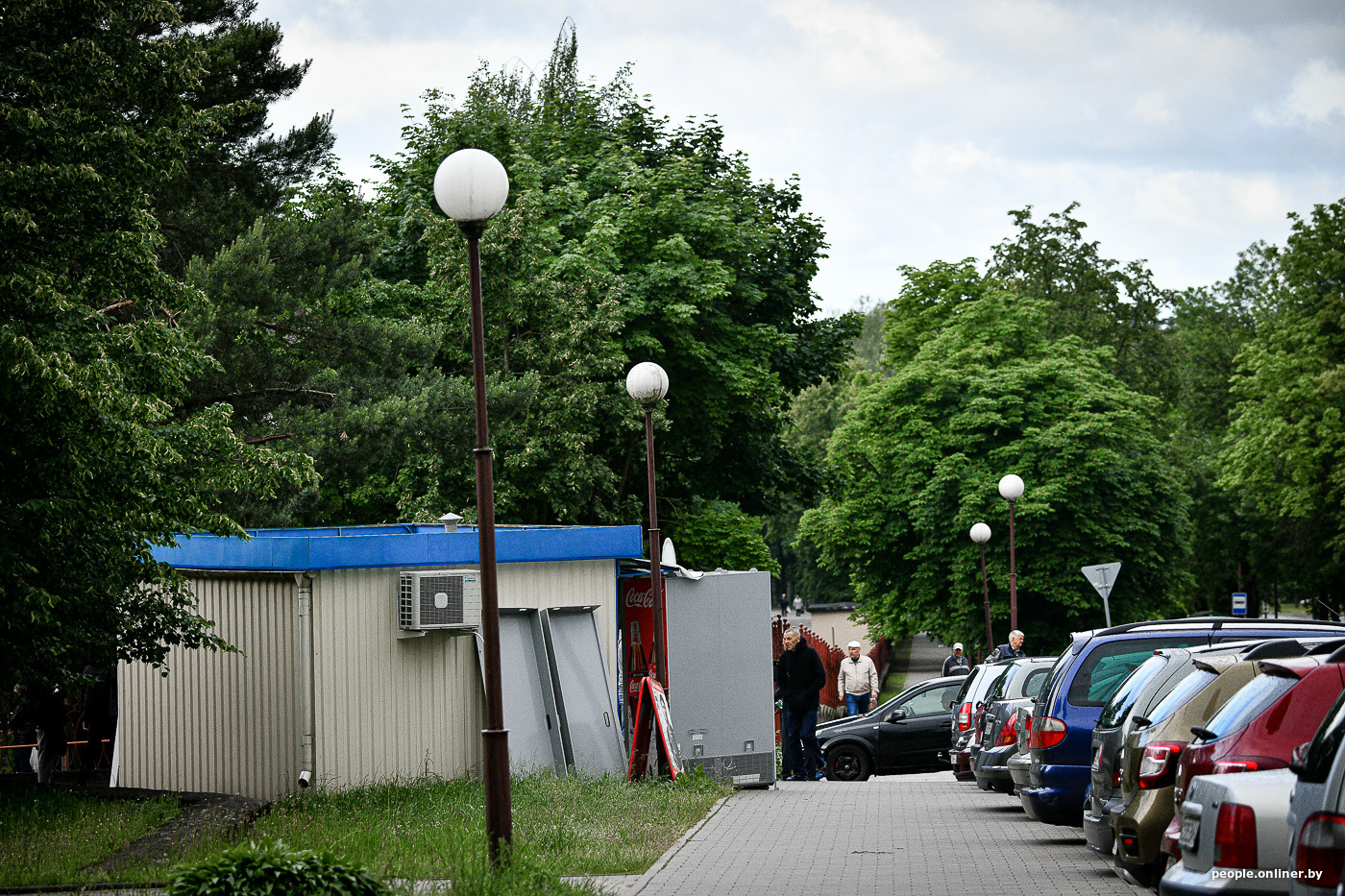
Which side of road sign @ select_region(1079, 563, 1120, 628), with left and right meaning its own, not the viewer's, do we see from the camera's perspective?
back

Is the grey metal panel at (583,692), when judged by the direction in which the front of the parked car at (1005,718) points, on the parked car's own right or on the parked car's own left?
on the parked car's own left

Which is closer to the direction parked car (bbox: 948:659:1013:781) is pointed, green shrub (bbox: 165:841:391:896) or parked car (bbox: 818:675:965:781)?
the parked car

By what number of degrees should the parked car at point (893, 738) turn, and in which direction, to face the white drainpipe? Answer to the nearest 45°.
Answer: approximately 45° to its left

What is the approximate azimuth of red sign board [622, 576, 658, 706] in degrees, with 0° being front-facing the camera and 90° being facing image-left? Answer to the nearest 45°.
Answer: approximately 0°

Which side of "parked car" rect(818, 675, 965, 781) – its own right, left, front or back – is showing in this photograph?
left

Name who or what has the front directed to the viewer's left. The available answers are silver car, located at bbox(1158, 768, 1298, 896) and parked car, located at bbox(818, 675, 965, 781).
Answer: the parked car

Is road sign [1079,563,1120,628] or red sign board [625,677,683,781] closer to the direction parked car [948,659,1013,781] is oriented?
the road sign

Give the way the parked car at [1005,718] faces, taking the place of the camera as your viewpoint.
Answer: facing away from the viewer and to the right of the viewer

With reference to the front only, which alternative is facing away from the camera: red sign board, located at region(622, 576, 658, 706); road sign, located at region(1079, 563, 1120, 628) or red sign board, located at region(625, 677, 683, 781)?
the road sign

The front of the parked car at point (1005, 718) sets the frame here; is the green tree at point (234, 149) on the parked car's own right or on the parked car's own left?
on the parked car's own left
